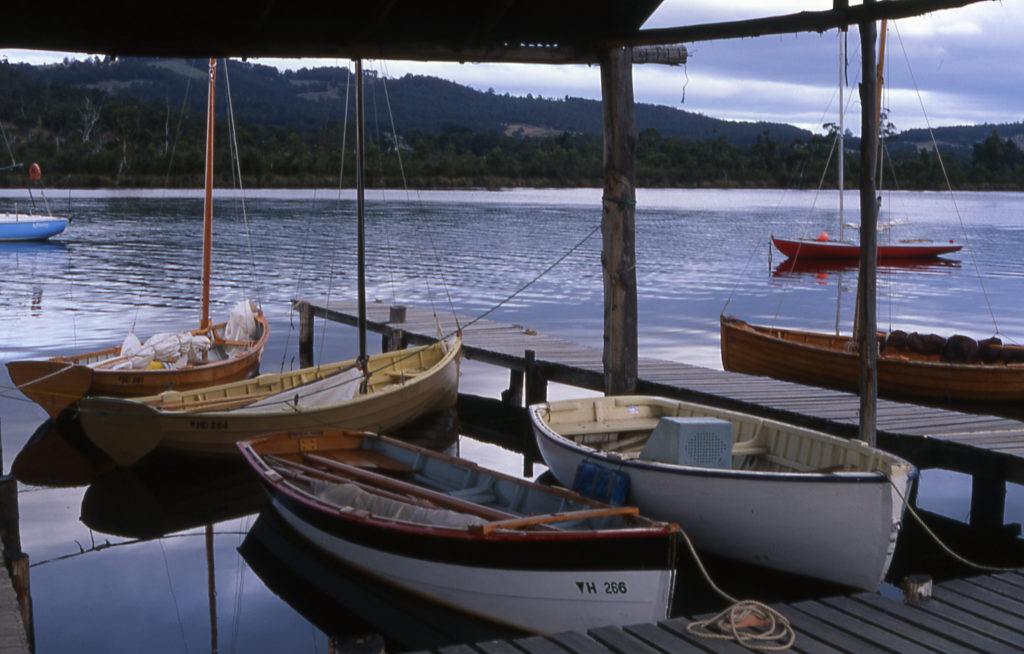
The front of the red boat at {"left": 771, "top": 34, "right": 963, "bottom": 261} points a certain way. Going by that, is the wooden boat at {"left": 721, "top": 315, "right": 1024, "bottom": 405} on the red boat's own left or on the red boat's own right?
on the red boat's own left

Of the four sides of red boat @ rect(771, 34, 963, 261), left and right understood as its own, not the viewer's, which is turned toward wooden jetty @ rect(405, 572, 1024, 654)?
left

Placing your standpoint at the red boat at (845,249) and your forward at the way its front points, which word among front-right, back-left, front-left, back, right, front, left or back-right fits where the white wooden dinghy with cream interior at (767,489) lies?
left

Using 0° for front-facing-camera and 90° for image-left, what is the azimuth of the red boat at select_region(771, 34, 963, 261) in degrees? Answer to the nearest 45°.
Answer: approximately 90°
